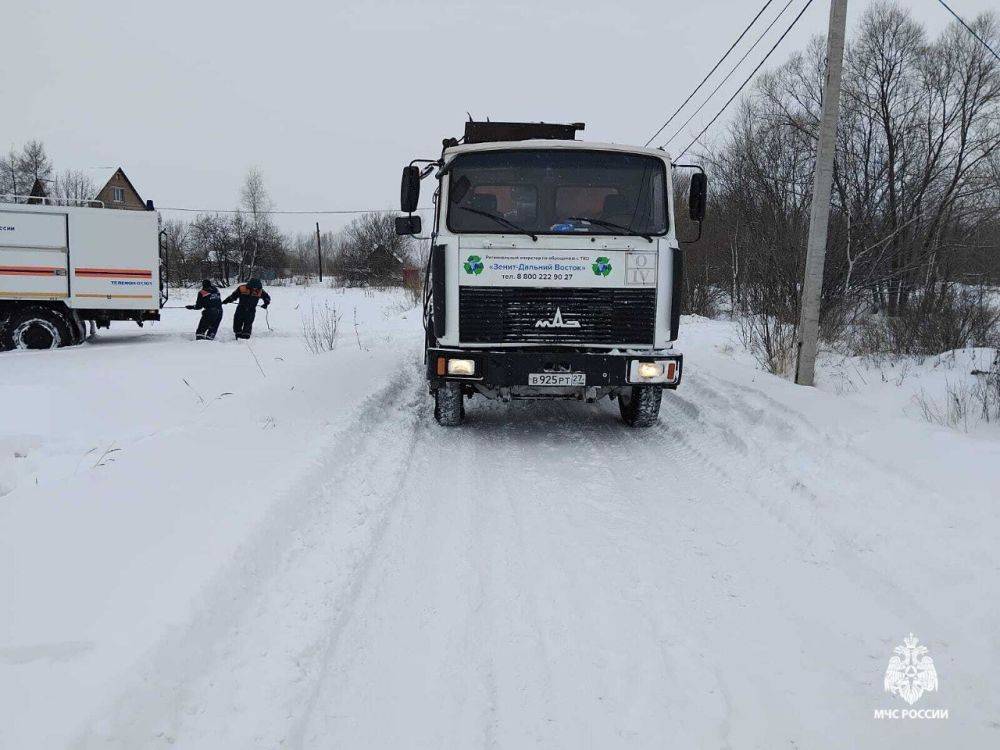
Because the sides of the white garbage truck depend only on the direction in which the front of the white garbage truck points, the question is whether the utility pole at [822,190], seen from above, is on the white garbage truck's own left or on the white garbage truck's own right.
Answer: on the white garbage truck's own left

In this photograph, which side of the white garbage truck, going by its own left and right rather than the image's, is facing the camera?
front
